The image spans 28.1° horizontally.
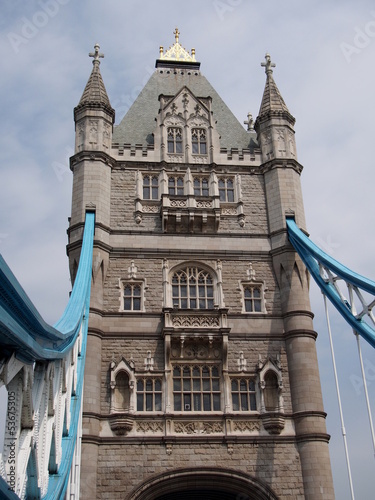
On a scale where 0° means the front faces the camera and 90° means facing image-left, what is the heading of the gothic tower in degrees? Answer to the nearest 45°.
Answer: approximately 0°
